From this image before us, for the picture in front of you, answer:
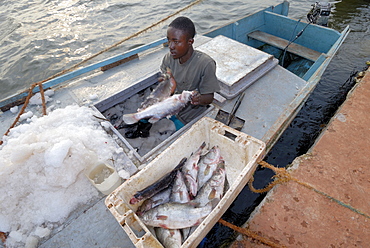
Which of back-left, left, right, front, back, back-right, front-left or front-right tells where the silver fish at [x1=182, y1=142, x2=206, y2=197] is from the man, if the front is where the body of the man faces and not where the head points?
front-left

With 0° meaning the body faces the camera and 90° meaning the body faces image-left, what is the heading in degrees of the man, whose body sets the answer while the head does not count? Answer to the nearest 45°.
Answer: approximately 45°

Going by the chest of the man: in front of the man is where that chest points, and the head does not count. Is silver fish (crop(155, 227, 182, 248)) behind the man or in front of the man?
in front

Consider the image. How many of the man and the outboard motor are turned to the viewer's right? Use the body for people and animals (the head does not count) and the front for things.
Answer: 0

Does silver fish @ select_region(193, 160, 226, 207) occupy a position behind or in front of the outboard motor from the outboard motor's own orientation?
in front

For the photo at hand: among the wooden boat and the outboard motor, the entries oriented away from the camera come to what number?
0

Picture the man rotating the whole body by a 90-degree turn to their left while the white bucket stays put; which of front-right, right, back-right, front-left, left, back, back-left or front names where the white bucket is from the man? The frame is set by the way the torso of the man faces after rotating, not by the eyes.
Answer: right

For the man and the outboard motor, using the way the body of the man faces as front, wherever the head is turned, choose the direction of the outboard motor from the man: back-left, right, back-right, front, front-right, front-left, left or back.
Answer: back

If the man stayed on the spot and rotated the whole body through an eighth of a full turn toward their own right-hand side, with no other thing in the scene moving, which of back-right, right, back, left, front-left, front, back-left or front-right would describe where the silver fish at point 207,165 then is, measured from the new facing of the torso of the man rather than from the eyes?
left
